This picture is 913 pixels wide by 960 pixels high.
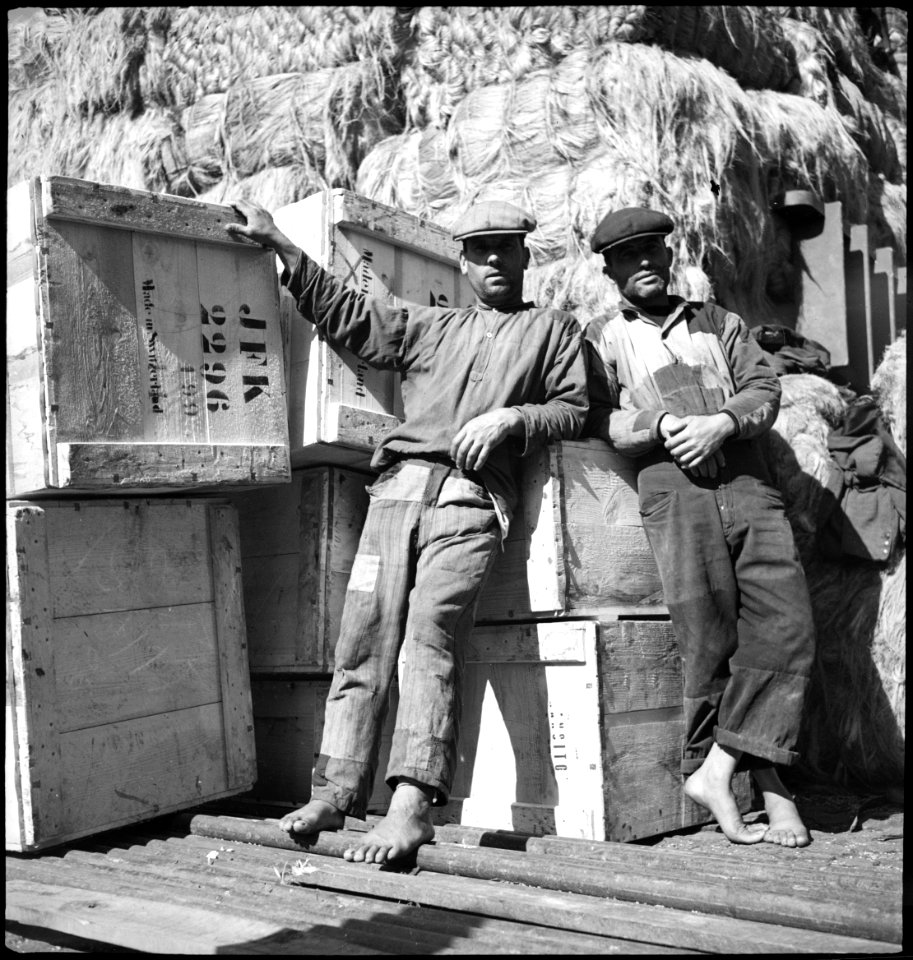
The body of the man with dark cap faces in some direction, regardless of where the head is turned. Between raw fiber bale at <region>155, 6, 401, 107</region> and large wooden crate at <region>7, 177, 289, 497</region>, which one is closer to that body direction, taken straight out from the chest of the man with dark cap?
the large wooden crate

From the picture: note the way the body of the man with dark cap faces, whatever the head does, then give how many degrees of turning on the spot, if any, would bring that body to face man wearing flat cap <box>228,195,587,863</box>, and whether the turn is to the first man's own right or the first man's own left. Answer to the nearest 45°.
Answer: approximately 90° to the first man's own right

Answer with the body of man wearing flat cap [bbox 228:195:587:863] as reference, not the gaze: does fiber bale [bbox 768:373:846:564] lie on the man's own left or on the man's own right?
on the man's own left

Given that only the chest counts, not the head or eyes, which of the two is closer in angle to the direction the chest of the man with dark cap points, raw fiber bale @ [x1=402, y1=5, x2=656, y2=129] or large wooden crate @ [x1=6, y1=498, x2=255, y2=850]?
the large wooden crate

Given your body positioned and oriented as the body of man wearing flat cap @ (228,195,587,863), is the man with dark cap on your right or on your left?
on your left

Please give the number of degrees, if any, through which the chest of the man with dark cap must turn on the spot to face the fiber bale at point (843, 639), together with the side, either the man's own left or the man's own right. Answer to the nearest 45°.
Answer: approximately 135° to the man's own left

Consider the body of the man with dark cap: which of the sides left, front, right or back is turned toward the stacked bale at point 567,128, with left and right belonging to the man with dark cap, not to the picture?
back

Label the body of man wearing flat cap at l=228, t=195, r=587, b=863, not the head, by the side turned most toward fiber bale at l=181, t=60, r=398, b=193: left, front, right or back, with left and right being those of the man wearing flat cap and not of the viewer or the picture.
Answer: back

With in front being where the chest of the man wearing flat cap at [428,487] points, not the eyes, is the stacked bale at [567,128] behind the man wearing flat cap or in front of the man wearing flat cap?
behind

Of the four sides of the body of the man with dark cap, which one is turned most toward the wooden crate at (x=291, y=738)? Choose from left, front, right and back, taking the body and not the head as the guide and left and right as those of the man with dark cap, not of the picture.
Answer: right

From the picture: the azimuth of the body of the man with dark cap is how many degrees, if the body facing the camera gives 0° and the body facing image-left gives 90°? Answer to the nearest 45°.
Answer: approximately 0°

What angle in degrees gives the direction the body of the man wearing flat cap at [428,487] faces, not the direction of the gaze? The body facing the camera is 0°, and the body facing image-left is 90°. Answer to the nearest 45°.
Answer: approximately 0°

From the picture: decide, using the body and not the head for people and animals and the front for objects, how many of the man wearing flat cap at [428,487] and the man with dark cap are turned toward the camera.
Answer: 2

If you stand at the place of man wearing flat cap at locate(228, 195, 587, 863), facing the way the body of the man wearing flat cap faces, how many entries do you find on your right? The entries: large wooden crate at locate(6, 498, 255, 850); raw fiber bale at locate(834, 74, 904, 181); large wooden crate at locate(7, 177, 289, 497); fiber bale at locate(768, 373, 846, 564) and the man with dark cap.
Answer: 2
